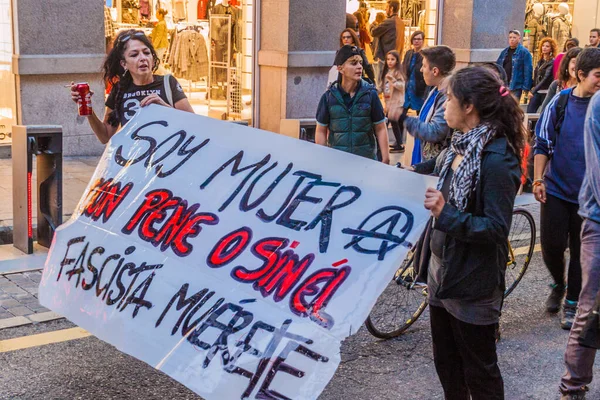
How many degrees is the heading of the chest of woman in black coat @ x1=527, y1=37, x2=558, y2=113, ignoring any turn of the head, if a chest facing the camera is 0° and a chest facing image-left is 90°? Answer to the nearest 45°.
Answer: approximately 45°

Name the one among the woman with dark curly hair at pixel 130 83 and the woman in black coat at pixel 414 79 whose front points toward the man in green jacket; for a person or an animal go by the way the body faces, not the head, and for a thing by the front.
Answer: the woman in black coat

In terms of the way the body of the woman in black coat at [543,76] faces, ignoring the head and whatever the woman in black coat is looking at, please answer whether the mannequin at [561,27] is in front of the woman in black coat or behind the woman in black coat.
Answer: behind

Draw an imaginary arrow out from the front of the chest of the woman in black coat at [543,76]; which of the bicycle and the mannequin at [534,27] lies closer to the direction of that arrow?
the bicycle

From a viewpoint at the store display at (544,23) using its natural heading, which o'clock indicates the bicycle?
The bicycle is roughly at 12 o'clock from the store display.

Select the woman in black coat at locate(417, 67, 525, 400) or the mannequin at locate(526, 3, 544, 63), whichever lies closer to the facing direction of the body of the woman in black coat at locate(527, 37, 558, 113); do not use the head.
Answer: the woman in black coat

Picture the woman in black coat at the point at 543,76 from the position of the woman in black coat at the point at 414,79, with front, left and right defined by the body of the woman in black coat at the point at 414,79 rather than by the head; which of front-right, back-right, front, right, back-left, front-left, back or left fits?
back-left

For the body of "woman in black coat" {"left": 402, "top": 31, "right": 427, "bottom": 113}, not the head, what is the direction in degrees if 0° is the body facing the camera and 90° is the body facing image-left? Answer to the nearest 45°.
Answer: approximately 0°

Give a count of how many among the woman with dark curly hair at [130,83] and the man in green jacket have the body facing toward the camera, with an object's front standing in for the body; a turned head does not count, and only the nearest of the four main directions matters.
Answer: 2

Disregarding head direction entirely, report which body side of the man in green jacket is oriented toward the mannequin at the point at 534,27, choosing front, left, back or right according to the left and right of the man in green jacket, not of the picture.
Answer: back

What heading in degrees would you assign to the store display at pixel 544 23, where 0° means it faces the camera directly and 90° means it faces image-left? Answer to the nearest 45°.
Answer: approximately 0°
